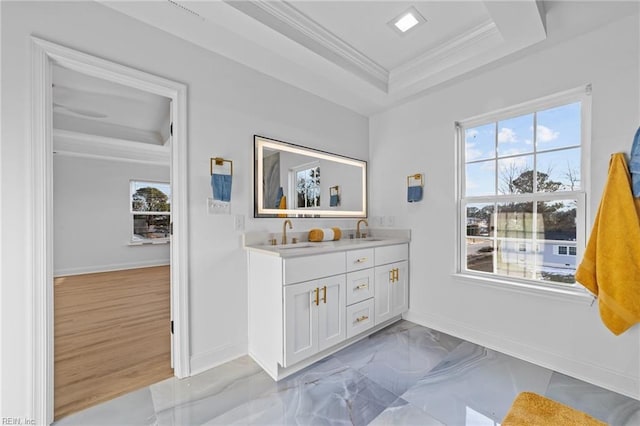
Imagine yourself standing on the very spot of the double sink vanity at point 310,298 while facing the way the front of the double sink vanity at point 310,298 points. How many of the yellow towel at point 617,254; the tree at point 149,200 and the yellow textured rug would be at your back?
1

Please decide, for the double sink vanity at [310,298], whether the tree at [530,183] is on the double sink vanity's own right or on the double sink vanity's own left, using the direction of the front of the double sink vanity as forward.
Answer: on the double sink vanity's own left

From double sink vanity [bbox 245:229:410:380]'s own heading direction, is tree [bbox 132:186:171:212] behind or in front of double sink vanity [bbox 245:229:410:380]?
behind

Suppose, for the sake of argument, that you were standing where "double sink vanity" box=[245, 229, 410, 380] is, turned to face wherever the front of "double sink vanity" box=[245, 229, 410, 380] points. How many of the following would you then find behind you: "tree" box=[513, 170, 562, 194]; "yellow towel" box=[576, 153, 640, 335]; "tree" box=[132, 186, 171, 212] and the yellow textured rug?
1

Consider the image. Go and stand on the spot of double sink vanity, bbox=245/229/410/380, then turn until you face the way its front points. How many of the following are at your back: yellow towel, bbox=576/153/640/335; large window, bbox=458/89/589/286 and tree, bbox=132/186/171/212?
1

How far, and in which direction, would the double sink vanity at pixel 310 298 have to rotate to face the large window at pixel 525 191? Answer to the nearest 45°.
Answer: approximately 45° to its left

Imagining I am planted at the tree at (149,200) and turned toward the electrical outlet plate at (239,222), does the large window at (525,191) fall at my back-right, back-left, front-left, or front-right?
front-left

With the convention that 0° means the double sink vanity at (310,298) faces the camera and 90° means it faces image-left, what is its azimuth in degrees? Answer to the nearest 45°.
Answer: approximately 315°

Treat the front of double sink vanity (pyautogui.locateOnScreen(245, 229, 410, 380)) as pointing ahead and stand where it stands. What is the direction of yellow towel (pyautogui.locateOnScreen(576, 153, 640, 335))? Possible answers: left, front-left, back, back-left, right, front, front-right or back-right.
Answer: front-left

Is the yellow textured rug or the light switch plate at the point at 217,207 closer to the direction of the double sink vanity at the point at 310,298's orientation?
the yellow textured rug

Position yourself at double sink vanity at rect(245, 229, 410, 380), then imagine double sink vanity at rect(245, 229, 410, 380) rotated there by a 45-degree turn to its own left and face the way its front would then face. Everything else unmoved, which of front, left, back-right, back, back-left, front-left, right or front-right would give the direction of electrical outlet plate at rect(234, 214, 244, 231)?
back

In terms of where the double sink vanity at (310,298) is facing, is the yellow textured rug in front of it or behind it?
in front
